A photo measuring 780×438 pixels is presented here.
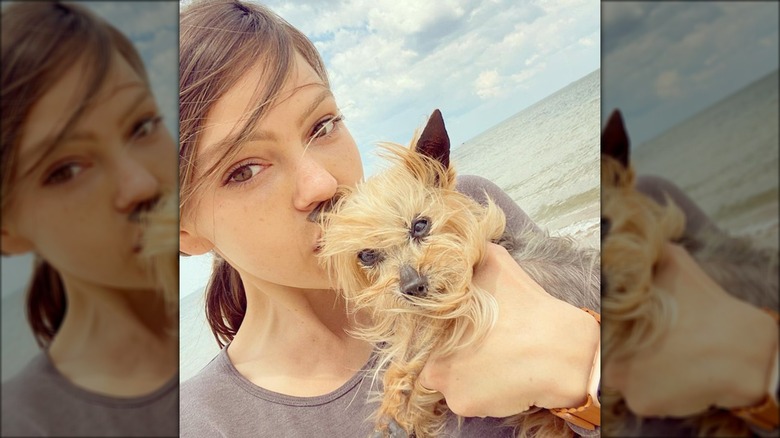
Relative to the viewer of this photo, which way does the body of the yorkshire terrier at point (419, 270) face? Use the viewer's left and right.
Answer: facing the viewer and to the left of the viewer

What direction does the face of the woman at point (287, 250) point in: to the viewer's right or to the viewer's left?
to the viewer's right
